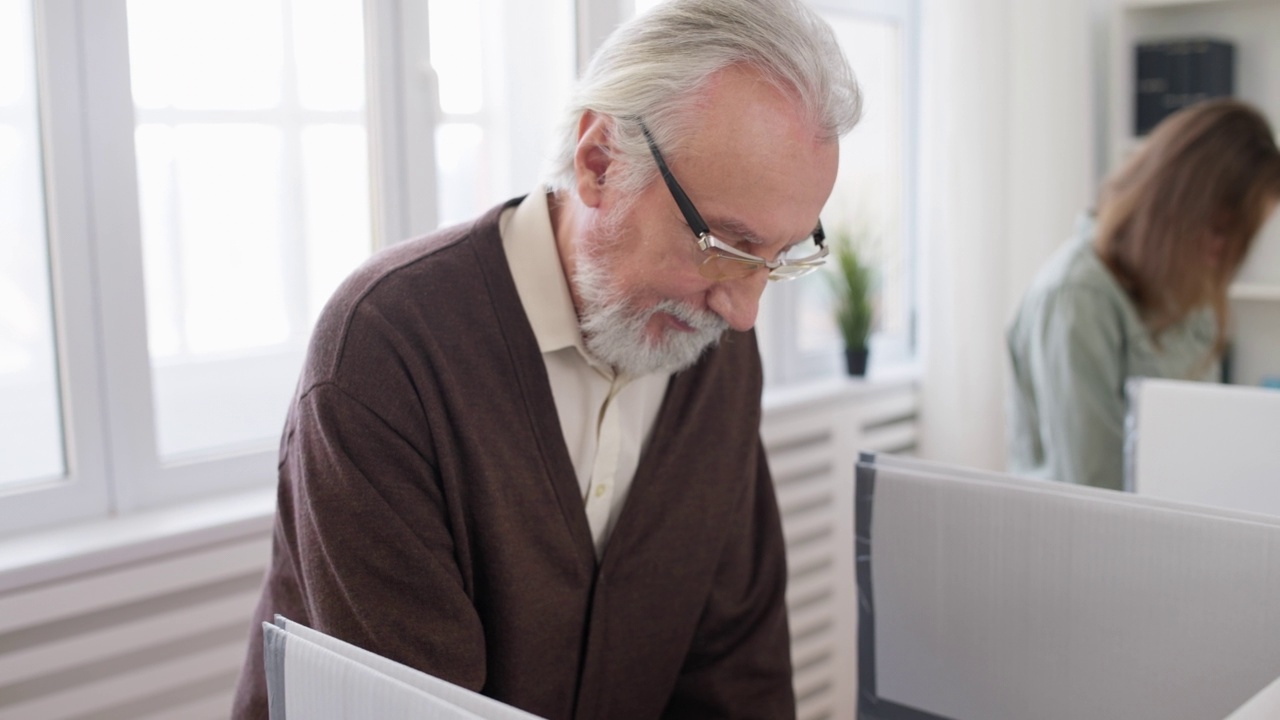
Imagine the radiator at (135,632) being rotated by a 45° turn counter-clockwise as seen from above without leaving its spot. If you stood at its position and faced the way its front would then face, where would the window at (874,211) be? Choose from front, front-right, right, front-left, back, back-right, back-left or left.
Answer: front-left

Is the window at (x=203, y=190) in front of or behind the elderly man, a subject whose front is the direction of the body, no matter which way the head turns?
behind

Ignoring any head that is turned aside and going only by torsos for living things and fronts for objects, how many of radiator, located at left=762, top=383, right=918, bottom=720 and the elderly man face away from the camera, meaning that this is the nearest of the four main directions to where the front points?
0

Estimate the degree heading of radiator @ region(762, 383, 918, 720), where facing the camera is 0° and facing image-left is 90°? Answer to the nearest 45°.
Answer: approximately 315°

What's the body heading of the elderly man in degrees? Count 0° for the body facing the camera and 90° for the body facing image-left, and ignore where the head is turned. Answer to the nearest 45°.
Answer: approximately 315°

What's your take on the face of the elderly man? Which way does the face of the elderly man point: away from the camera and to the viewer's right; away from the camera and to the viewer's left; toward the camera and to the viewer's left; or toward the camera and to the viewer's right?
toward the camera and to the viewer's right

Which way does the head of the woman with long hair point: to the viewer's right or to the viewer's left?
to the viewer's right

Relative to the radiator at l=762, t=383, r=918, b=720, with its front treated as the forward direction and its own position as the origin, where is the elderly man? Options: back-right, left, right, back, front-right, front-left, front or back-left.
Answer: front-right

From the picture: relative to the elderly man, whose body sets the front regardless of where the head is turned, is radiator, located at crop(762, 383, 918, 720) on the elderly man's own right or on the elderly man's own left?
on the elderly man's own left
